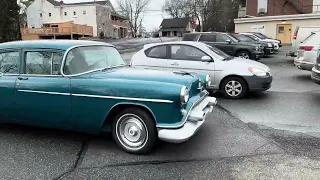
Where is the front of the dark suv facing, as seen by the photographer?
facing the viewer and to the right of the viewer

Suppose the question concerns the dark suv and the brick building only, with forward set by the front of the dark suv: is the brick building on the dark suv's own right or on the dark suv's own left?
on the dark suv's own left

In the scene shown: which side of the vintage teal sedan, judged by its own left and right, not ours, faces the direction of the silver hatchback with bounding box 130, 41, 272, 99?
left

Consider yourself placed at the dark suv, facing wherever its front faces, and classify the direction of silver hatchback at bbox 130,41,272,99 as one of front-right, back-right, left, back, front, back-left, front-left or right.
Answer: front-right

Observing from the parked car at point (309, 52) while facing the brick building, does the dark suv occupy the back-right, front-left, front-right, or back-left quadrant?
front-left

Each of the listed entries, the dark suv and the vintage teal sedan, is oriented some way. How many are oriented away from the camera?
0
